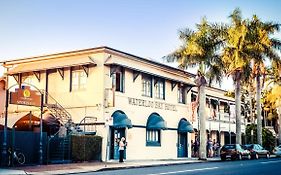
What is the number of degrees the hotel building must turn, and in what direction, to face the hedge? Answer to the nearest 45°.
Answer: approximately 45° to its right

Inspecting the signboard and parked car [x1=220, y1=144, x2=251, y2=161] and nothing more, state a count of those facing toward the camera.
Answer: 1

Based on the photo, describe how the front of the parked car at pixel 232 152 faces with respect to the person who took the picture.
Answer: facing away from the viewer and to the right of the viewer

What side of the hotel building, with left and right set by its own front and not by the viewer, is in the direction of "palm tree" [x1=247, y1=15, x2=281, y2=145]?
left

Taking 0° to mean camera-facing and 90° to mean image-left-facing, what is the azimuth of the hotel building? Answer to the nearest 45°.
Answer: approximately 315°

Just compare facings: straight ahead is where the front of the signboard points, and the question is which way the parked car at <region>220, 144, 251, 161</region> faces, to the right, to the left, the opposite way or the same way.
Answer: to the left

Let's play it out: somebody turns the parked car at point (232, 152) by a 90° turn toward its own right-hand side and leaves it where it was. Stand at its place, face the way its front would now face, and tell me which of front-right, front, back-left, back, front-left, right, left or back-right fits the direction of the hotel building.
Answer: right

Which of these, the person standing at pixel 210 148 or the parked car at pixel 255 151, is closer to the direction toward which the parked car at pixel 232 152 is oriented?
the parked car

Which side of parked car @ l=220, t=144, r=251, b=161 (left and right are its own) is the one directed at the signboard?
back
